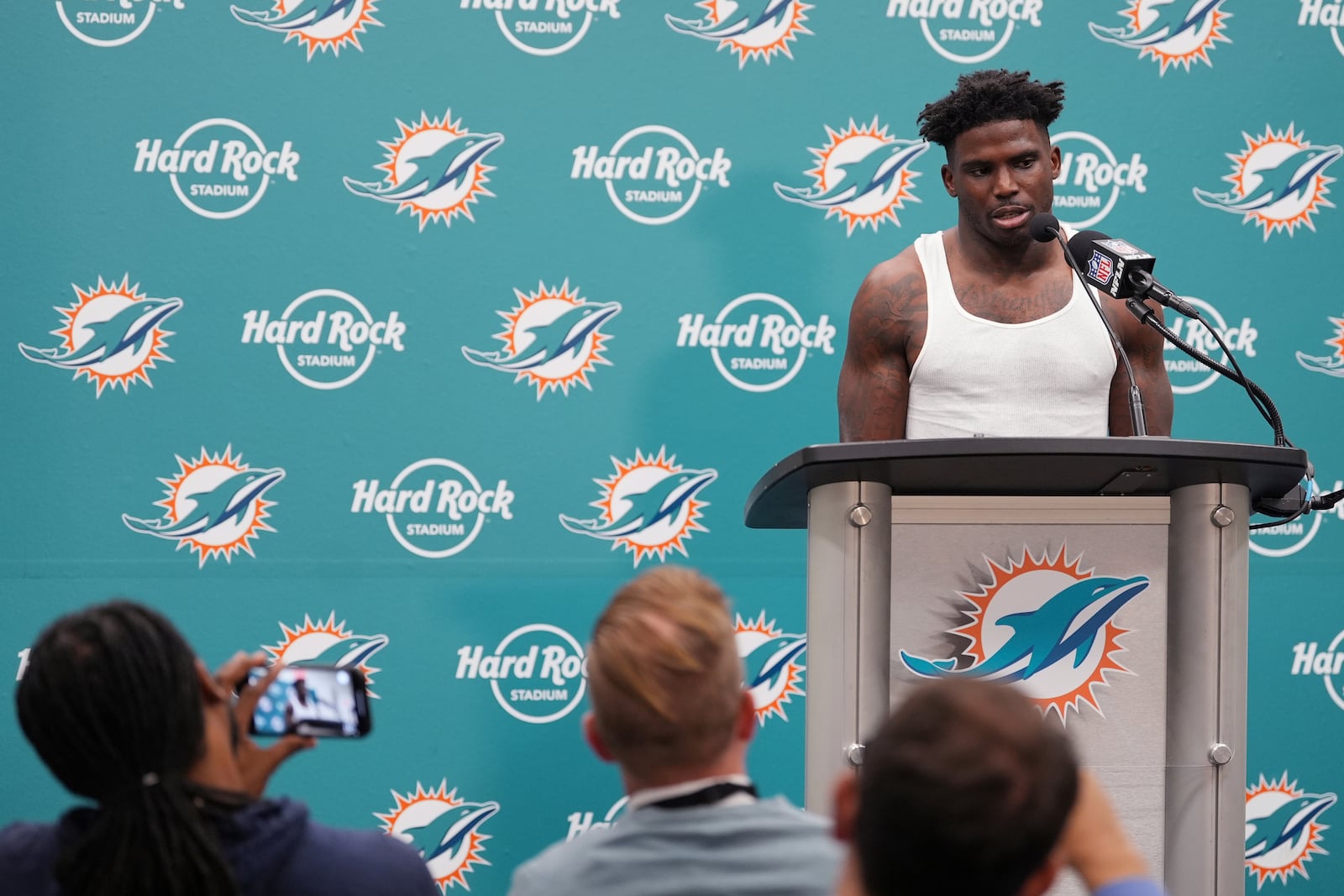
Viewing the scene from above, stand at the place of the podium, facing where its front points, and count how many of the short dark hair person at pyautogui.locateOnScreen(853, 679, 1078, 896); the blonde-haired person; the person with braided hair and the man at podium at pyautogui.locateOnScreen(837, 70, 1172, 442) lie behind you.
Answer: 1

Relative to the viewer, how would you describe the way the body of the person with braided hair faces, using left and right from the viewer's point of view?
facing away from the viewer and to the right of the viewer

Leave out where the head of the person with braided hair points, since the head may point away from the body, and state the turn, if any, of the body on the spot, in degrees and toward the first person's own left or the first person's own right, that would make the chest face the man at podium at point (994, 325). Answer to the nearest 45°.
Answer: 0° — they already face them

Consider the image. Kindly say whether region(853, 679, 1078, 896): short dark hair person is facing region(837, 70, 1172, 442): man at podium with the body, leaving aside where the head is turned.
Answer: yes

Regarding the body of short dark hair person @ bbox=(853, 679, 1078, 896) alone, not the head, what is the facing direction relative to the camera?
away from the camera

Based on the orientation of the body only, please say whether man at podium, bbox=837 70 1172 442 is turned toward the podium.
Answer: yes

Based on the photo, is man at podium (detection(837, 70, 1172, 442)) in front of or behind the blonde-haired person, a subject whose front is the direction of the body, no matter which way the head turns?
in front

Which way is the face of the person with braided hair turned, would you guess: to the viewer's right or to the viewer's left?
to the viewer's right

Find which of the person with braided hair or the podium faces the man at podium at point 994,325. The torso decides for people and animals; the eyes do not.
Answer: the person with braided hair

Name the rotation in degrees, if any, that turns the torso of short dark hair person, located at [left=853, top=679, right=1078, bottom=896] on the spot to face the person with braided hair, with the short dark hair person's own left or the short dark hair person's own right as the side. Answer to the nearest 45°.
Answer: approximately 90° to the short dark hair person's own left

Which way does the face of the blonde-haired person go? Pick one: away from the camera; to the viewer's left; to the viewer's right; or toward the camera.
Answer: away from the camera

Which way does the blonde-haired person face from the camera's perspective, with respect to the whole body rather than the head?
away from the camera
